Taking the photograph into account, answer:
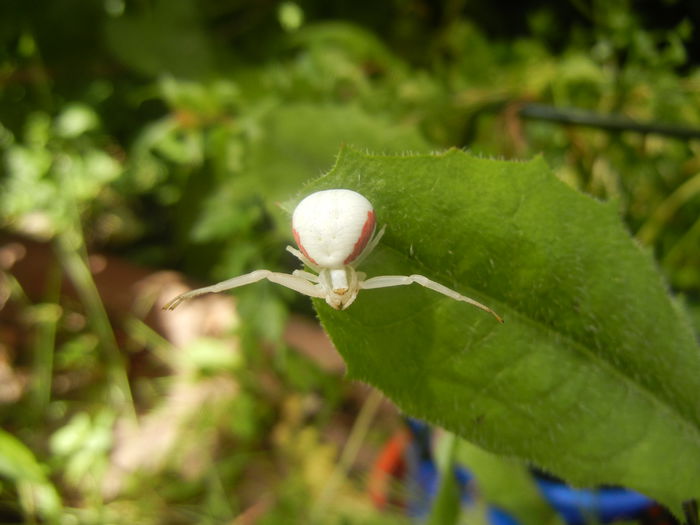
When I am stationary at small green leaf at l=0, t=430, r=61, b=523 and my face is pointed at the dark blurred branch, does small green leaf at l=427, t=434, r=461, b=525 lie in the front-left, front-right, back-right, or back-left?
front-right

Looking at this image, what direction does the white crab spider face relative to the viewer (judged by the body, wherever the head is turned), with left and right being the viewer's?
facing the viewer
